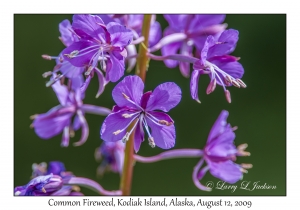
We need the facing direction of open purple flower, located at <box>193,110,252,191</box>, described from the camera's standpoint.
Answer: facing to the right of the viewer

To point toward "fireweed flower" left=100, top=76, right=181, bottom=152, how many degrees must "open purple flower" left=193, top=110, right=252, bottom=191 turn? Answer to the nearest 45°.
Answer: approximately 135° to its right

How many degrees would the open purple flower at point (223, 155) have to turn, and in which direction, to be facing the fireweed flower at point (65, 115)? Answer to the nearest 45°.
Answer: approximately 180°

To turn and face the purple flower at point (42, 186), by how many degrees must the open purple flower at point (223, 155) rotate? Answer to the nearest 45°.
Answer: approximately 180°

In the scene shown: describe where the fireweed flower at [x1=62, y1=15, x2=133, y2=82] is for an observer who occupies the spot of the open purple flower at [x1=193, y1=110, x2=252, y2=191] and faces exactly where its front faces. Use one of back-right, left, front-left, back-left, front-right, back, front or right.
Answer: back-right

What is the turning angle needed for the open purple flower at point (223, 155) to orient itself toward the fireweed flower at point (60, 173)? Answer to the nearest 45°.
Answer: approximately 180°
